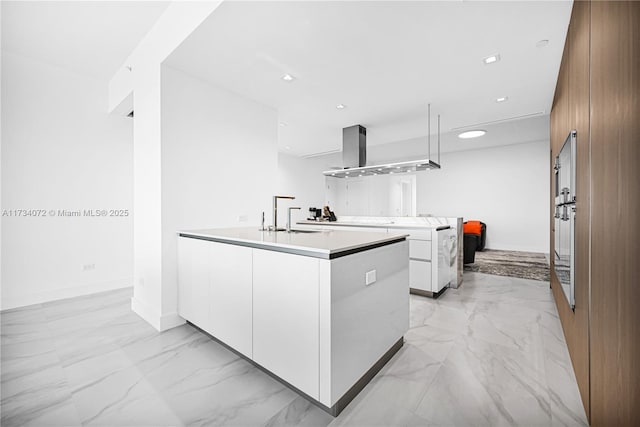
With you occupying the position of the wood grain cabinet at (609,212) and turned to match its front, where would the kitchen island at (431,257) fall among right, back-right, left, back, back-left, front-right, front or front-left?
front-right

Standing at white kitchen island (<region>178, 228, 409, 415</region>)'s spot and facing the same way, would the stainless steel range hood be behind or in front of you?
behind

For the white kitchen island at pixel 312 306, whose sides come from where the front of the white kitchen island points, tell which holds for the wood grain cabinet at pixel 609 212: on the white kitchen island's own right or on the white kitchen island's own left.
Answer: on the white kitchen island's own left

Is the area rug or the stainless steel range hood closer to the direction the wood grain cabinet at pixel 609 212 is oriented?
the stainless steel range hood

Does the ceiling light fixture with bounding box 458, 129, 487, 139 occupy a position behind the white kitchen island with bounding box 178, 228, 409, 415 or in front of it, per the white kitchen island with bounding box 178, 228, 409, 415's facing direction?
behind

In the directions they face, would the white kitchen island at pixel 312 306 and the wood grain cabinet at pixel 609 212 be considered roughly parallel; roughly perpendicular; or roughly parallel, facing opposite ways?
roughly perpendicular

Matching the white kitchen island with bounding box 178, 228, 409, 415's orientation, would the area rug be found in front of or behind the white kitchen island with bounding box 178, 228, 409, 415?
behind

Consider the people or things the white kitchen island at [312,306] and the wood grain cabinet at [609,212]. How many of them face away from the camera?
0

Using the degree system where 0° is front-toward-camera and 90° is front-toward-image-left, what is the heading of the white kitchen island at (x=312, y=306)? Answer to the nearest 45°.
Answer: approximately 45°

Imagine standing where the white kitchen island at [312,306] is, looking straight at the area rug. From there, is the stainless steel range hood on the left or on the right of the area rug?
left

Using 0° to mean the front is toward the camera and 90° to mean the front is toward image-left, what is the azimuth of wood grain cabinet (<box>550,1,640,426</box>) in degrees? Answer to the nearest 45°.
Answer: approximately 90°

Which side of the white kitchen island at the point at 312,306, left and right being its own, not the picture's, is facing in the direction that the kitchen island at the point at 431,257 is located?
back
